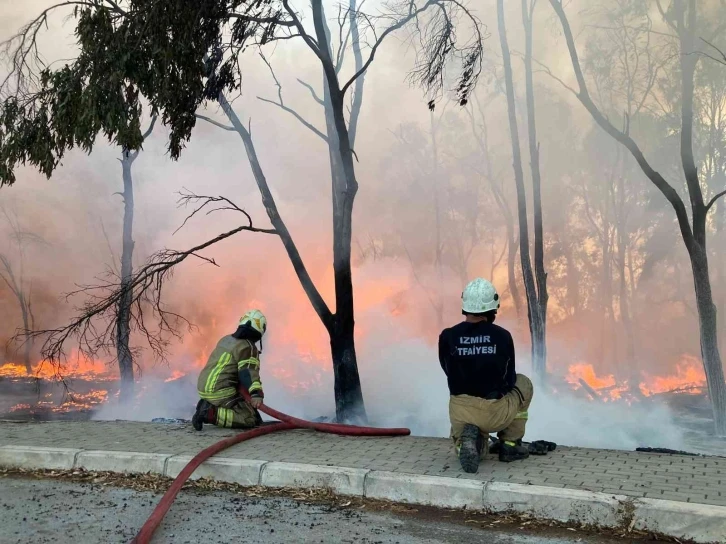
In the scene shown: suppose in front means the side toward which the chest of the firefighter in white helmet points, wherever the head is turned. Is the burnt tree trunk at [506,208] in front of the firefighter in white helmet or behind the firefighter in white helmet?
in front

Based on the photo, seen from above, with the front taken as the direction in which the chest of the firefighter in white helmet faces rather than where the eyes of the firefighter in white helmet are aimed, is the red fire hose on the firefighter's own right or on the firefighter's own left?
on the firefighter's own left

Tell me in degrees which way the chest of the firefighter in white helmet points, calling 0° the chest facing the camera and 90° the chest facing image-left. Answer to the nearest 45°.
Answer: approximately 180°

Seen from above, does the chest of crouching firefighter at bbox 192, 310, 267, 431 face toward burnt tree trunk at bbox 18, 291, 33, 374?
no

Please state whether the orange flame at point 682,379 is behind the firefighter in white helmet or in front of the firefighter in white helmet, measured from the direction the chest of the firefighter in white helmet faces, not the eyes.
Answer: in front

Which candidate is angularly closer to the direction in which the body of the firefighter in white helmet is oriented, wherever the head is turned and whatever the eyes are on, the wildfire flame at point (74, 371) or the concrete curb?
the wildfire flame

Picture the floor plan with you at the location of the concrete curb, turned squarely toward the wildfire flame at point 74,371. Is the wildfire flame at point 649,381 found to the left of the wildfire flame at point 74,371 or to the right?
right

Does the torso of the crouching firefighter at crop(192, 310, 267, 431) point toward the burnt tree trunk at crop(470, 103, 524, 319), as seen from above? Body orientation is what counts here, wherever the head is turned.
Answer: yes

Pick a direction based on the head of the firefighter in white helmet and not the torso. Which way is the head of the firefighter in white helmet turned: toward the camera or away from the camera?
away from the camera

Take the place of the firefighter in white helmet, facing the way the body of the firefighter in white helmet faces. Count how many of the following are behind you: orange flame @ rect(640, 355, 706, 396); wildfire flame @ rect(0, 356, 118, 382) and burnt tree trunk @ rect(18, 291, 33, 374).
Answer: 0

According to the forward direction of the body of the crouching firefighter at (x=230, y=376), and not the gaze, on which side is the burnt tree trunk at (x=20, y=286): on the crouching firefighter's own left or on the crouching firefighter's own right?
on the crouching firefighter's own left
